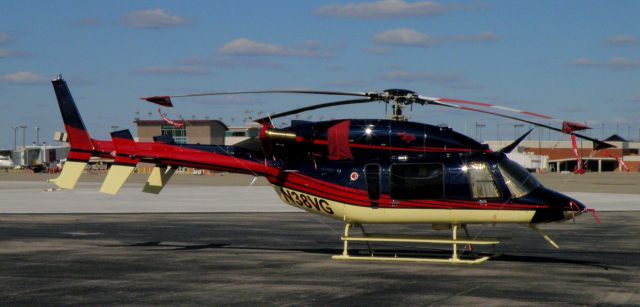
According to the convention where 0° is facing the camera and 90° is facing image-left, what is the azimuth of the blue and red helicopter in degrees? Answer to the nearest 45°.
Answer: approximately 270°
